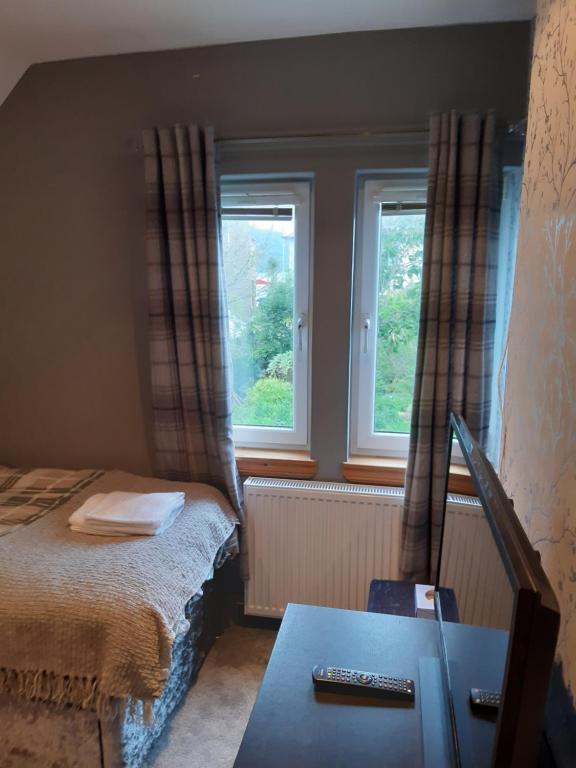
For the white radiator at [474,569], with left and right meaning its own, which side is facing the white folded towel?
right

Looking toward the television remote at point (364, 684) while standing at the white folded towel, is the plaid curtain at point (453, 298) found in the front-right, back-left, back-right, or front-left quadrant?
front-left
